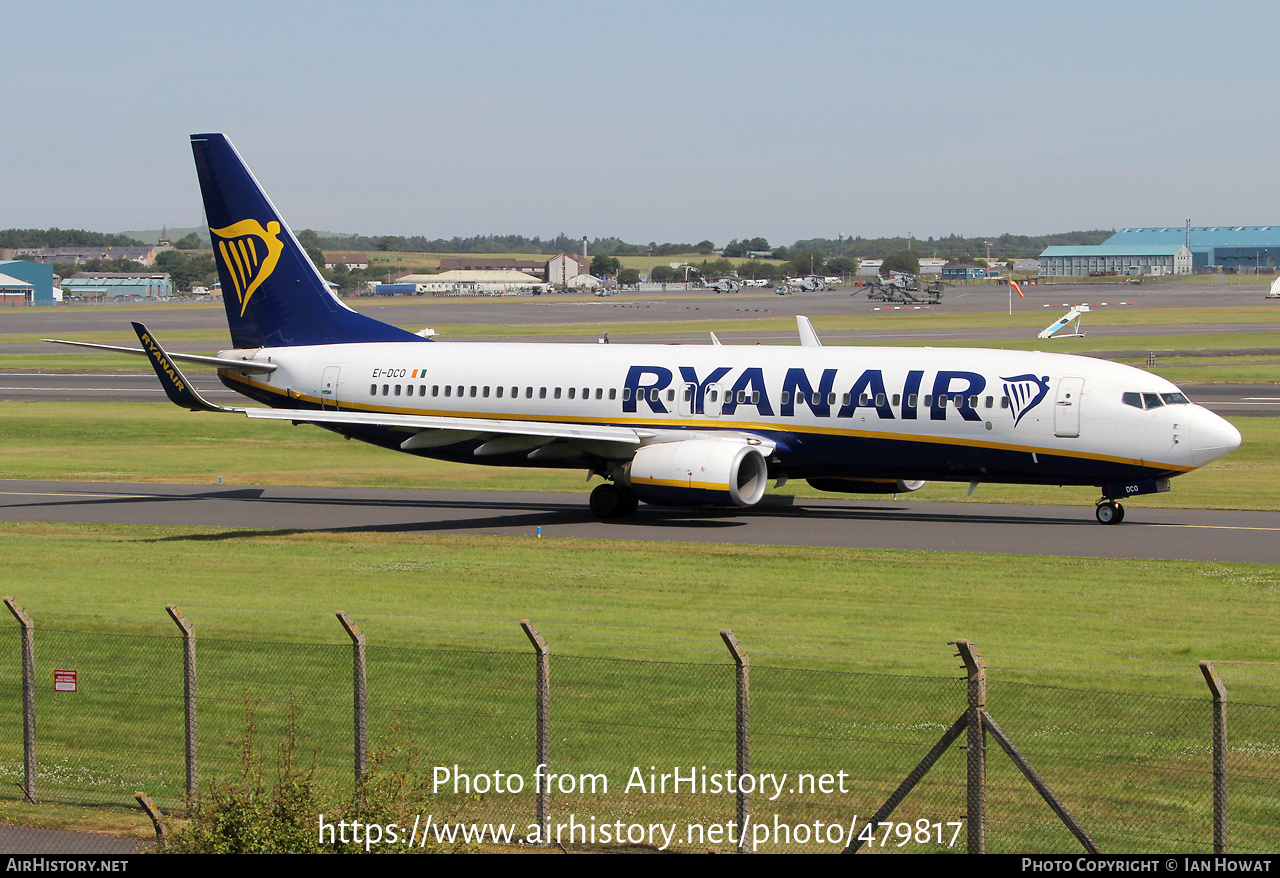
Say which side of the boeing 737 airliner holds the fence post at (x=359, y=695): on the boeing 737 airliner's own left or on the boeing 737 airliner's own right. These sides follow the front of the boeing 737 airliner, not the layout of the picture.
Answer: on the boeing 737 airliner's own right

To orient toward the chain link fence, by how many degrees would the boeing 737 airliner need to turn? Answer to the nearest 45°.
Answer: approximately 45° to its right

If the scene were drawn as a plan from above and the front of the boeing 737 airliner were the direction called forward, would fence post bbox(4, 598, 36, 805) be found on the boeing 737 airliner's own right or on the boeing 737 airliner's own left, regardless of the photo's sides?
on the boeing 737 airliner's own right

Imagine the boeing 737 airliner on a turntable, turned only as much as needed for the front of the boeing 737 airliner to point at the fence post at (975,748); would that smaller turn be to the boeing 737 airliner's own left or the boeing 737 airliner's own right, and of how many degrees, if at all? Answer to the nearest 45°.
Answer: approximately 45° to the boeing 737 airliner's own right

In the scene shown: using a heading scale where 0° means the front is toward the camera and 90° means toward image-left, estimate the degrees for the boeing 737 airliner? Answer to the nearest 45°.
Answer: approximately 315°

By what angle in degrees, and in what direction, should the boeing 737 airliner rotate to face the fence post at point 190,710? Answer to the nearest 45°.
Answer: approximately 45° to its right

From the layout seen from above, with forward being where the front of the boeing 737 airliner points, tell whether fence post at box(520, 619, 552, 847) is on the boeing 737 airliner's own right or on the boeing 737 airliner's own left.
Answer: on the boeing 737 airliner's own right
